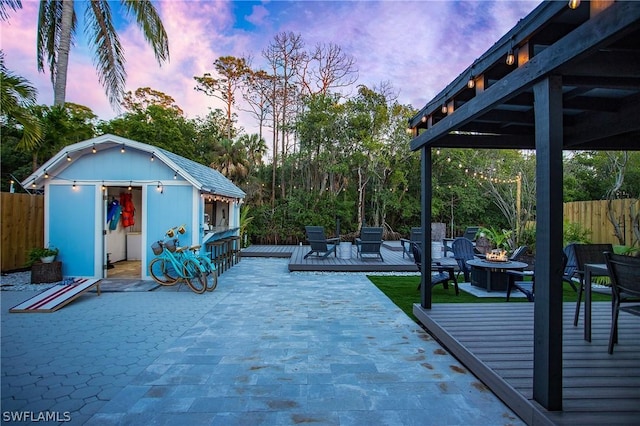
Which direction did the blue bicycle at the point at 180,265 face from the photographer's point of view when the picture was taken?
facing away from the viewer and to the left of the viewer

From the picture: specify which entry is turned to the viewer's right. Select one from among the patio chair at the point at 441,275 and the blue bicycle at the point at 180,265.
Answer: the patio chair

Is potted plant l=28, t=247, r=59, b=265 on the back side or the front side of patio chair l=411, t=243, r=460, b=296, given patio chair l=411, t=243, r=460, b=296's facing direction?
on the back side

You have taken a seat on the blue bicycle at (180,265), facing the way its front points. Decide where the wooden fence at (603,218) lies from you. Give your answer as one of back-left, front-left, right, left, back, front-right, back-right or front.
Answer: back-right

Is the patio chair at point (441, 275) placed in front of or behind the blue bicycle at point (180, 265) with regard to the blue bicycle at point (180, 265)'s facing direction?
behind

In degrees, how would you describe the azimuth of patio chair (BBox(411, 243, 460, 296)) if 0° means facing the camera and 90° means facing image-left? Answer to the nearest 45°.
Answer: approximately 270°

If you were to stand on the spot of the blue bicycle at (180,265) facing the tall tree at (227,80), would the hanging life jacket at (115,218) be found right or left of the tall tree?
left

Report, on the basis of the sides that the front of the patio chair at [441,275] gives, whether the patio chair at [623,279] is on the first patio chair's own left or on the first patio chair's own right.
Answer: on the first patio chair's own right

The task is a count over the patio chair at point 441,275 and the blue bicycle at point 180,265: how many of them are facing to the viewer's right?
1

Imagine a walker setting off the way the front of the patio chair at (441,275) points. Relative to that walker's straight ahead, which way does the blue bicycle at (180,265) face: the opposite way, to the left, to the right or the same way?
the opposite way

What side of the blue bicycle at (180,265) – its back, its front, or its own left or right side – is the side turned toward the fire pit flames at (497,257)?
back

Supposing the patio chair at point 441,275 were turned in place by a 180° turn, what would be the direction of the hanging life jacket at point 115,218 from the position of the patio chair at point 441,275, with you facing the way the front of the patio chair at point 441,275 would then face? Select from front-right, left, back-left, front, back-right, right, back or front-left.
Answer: front

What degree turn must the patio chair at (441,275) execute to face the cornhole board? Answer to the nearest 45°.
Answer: approximately 135° to its right

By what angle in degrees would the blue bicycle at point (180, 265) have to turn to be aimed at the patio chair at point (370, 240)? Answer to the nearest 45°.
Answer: approximately 135° to its right
